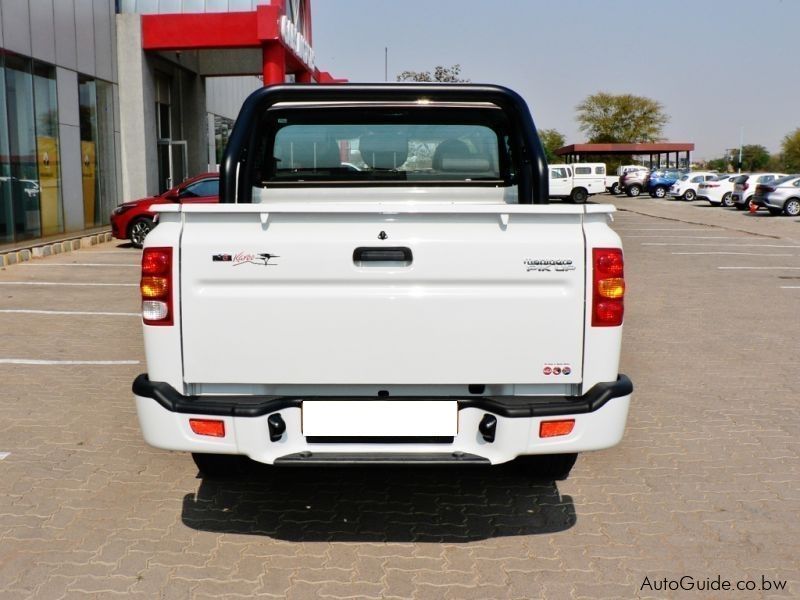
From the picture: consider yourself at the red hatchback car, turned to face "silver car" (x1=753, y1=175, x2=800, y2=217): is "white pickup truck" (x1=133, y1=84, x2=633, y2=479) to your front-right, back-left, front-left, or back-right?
back-right

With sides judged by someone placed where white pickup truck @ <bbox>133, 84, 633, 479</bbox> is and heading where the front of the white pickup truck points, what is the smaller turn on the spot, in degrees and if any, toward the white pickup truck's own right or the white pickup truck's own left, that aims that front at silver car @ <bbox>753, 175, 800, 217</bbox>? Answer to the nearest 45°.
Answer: approximately 45° to the white pickup truck's own right

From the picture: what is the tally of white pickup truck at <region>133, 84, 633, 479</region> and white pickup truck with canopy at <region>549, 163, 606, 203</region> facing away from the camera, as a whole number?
1

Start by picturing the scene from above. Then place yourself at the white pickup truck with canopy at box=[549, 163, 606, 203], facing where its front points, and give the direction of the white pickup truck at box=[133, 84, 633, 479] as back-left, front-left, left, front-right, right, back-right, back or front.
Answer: left

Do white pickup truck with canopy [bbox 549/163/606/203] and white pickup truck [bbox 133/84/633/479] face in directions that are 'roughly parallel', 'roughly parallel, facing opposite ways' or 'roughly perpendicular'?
roughly perpendicular

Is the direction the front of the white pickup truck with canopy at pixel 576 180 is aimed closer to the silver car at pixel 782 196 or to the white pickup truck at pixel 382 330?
the white pickup truck

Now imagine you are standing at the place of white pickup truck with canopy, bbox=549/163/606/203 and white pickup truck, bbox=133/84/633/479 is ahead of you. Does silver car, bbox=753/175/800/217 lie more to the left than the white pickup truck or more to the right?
left

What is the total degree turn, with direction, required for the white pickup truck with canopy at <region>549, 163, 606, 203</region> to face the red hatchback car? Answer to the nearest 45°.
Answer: approximately 90° to its left

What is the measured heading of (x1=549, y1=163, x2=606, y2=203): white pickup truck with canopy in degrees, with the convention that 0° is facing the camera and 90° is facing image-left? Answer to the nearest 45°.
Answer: approximately 90°

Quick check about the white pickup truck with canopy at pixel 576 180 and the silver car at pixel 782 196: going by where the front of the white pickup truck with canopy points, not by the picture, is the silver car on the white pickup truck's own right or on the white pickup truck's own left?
on the white pickup truck's own left

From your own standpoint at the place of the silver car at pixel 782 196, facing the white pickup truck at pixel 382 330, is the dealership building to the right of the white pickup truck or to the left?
right

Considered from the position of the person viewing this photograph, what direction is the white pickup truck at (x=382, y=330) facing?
facing away from the viewer

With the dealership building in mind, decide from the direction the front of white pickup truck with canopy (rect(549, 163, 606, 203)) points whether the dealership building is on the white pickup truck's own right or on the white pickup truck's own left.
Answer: on the white pickup truck's own left
